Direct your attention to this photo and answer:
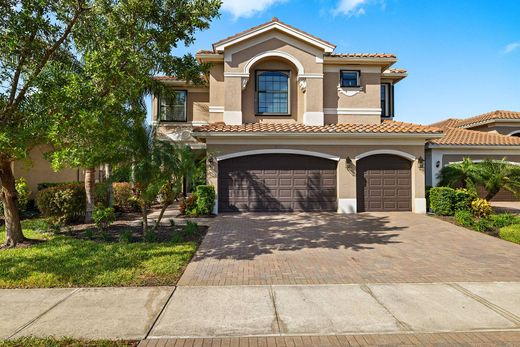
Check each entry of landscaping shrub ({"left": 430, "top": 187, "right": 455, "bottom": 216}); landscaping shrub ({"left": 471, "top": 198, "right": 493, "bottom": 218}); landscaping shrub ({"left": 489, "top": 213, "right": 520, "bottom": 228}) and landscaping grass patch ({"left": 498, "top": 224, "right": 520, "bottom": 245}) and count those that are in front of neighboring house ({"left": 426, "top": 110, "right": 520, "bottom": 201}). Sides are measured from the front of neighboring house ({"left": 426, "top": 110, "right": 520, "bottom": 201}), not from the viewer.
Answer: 4

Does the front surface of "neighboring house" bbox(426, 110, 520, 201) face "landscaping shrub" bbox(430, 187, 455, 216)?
yes

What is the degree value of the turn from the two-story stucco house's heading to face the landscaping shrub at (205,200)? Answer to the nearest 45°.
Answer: approximately 90° to its right

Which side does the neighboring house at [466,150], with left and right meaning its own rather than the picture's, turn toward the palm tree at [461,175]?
front

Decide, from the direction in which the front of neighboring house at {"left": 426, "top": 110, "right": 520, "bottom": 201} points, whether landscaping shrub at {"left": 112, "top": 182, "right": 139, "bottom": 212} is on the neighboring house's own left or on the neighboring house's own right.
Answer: on the neighboring house's own right

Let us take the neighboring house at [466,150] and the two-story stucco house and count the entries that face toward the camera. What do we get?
2

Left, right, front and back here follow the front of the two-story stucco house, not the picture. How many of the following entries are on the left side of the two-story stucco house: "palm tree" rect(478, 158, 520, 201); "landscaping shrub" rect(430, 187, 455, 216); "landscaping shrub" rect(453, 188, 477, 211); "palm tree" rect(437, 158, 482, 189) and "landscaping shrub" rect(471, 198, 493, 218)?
5

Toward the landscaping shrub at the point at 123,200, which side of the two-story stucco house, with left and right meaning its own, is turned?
right

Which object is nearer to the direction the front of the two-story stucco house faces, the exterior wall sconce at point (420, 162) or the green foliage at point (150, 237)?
the green foliage

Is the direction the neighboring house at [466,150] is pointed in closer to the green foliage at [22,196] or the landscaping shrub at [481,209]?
the landscaping shrub

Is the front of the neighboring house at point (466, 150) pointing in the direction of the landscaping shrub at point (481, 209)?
yes

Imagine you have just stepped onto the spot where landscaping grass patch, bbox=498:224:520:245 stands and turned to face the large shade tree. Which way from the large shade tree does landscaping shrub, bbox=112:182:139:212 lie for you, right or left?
right

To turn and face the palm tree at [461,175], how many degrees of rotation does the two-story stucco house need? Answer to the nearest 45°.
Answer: approximately 90° to its left

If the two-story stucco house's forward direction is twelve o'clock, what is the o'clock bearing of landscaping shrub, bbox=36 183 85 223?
The landscaping shrub is roughly at 2 o'clock from the two-story stucco house.

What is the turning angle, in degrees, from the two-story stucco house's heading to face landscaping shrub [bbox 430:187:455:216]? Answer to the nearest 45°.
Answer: approximately 90° to its left

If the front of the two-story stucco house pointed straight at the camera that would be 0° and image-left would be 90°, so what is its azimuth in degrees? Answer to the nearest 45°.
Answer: approximately 0°

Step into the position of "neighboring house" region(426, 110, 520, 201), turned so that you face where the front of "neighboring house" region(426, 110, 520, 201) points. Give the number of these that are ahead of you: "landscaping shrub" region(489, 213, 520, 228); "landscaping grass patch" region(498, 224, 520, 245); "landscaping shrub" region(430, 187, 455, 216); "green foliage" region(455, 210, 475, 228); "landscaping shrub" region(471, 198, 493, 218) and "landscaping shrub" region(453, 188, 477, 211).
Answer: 6

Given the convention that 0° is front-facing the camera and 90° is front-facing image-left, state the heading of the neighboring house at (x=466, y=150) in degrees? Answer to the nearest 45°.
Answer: approximately 0°

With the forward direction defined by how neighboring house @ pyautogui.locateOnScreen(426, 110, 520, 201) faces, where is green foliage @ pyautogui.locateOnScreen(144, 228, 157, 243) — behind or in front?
in front

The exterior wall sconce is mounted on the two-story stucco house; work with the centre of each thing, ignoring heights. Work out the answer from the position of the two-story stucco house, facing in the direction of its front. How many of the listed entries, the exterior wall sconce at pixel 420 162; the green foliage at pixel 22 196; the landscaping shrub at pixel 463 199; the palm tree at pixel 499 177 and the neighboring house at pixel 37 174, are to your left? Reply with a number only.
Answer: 3
